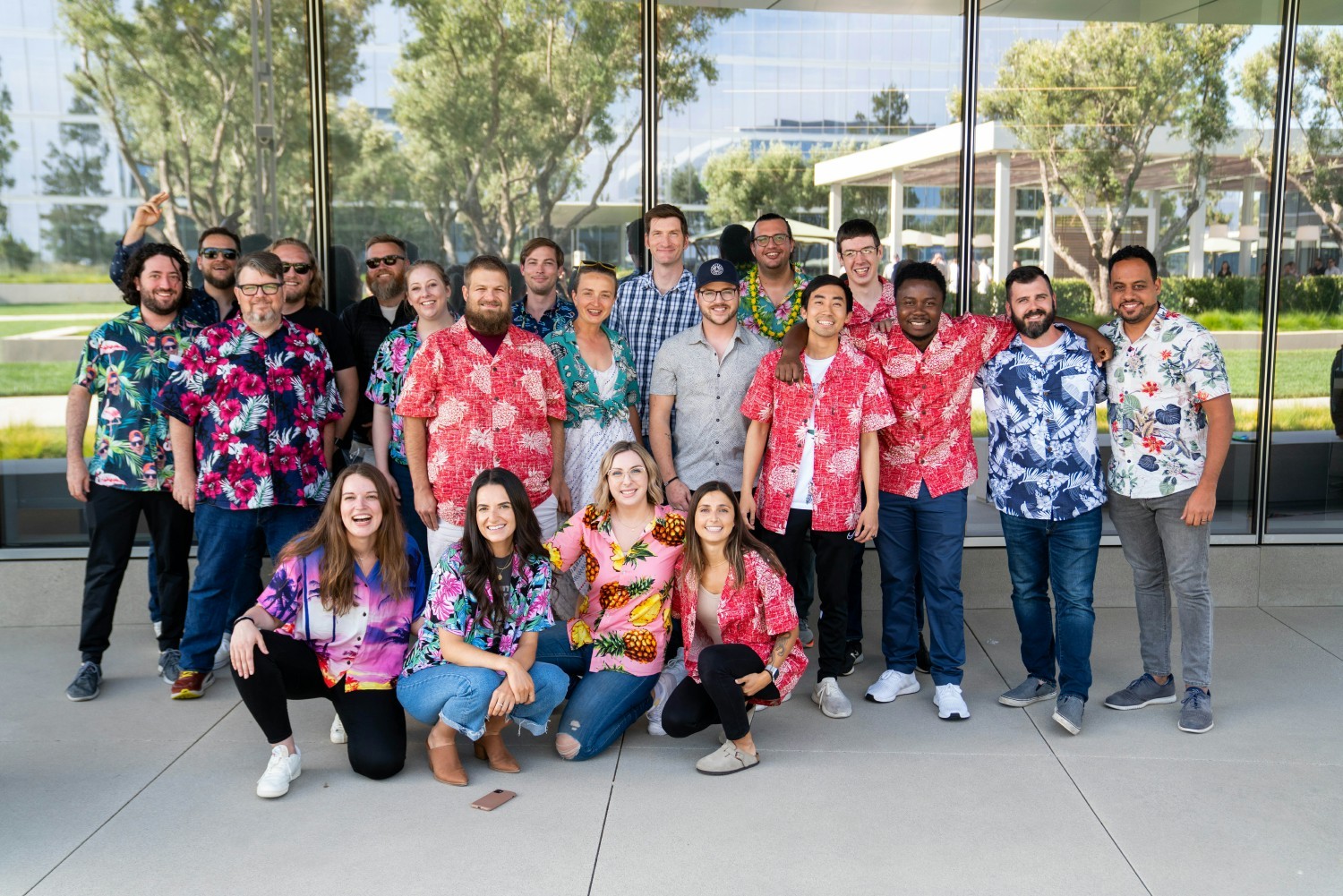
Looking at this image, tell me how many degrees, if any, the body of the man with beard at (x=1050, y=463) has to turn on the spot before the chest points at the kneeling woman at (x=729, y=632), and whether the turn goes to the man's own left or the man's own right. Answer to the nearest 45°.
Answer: approximately 45° to the man's own right

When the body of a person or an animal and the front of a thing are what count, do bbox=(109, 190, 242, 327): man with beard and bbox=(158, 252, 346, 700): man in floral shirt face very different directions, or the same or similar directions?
same or similar directions

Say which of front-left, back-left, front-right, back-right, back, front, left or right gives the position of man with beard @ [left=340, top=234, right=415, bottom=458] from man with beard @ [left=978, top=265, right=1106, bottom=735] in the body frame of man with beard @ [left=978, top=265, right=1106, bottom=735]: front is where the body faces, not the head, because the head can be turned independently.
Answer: right

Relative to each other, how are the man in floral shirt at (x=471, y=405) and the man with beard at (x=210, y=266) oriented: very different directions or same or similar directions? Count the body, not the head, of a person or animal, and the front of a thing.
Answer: same or similar directions

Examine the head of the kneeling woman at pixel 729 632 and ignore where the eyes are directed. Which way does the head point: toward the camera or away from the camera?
toward the camera

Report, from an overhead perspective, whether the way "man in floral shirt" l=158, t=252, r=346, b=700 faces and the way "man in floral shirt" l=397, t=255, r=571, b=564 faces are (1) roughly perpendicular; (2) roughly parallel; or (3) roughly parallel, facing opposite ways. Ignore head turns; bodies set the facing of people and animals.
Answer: roughly parallel

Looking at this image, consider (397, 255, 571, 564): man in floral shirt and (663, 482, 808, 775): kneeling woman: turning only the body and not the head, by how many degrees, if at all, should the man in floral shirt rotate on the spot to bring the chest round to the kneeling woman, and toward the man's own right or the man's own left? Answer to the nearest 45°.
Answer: approximately 45° to the man's own left

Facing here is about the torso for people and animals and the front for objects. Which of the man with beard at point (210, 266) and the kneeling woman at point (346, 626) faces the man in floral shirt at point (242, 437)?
the man with beard

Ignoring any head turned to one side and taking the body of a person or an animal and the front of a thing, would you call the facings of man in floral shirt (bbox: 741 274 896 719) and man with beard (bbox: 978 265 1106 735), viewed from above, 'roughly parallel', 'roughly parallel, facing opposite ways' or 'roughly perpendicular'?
roughly parallel

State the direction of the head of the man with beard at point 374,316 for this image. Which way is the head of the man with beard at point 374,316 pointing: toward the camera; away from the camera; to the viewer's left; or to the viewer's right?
toward the camera

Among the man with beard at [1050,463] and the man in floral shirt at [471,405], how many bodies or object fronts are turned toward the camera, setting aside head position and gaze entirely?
2

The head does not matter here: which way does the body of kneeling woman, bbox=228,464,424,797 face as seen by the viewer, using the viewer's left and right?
facing the viewer

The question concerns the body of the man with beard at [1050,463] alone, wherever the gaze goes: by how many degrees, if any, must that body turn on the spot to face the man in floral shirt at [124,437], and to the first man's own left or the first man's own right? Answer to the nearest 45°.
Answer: approximately 90° to the first man's own right

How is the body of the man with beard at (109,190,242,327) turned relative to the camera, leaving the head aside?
toward the camera

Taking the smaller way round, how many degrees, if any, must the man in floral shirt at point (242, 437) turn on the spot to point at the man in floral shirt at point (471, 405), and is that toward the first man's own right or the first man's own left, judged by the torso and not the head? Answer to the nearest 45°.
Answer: approximately 45° to the first man's own left

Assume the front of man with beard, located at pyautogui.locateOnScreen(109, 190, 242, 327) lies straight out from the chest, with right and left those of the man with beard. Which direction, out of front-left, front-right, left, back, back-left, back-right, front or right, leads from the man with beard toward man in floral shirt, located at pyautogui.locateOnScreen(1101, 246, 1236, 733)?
front-left

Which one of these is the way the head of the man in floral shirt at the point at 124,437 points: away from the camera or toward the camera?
toward the camera

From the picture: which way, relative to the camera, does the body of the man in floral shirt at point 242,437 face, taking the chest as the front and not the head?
toward the camera

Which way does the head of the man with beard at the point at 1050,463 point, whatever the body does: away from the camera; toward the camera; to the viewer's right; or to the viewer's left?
toward the camera

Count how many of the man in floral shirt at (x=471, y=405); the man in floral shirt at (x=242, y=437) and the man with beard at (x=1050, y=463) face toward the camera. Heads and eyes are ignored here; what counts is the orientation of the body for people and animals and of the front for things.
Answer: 3

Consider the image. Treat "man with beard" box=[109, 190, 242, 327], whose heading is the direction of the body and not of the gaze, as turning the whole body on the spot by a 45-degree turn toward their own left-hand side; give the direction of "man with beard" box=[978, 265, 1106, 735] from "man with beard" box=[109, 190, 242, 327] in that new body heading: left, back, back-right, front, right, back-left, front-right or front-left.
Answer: front
